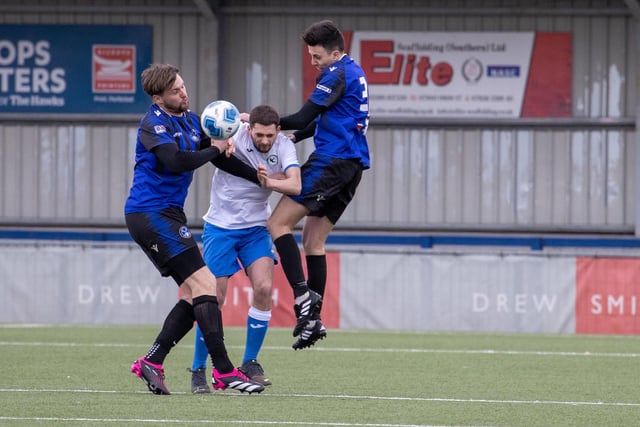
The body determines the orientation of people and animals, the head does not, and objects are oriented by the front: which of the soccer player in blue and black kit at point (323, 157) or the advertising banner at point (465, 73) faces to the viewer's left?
the soccer player in blue and black kit

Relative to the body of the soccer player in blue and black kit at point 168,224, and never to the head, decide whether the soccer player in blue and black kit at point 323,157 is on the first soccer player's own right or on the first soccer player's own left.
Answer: on the first soccer player's own left

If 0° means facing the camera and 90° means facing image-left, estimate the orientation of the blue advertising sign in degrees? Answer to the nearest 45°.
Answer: approximately 0°

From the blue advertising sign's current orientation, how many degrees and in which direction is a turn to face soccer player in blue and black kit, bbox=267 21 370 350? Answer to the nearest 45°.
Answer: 0° — it already faces them

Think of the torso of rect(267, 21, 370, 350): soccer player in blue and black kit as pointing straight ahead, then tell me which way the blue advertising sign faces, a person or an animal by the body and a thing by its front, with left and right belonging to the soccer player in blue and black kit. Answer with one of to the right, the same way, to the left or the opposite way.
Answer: to the left

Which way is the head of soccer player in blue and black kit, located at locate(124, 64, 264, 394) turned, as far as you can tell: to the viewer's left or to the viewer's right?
to the viewer's right

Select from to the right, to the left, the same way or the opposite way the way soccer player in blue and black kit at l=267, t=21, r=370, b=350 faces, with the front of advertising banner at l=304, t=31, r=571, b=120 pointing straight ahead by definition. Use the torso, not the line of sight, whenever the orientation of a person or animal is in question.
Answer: to the right

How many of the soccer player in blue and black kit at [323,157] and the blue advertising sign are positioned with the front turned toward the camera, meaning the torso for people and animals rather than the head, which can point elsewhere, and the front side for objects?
1

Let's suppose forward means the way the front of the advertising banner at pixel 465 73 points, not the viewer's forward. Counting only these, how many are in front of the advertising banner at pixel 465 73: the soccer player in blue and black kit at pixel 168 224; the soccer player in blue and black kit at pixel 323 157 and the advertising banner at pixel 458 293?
3

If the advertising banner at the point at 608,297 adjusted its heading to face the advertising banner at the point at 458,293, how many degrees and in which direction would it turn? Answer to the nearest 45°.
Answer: approximately 90° to its right

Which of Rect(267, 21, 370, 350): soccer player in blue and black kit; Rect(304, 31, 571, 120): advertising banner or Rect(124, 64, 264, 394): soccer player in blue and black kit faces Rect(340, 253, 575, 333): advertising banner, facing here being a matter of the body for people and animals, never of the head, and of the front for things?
Rect(304, 31, 571, 120): advertising banner

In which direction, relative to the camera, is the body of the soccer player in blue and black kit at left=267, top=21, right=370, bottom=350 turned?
to the viewer's left
